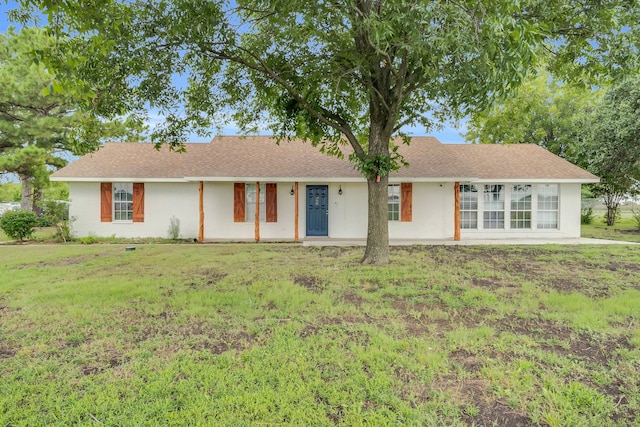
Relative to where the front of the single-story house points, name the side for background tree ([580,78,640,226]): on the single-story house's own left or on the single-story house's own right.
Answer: on the single-story house's own left

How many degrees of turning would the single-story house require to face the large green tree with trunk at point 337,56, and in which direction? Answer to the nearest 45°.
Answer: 0° — it already faces it

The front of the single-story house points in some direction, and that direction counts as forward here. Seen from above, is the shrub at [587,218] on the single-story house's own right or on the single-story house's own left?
on the single-story house's own left

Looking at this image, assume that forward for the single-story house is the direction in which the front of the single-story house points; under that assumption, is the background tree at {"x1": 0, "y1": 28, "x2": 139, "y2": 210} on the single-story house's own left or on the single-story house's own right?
on the single-story house's own right

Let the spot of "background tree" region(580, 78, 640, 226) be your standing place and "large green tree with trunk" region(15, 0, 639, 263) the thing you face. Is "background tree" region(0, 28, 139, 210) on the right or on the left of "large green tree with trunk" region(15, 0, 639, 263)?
right

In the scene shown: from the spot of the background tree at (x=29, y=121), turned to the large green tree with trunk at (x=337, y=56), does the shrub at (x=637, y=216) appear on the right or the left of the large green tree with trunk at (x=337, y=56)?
left

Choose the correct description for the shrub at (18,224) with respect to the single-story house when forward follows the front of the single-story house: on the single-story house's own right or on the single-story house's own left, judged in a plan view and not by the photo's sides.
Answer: on the single-story house's own right

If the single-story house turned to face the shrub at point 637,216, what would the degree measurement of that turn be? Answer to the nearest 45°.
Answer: approximately 90° to its left

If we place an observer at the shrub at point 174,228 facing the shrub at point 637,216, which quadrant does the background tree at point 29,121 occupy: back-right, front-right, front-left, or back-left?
back-left

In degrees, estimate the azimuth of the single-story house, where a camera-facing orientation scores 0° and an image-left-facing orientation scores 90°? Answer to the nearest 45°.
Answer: approximately 0°
